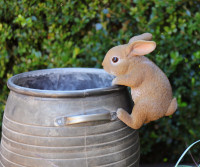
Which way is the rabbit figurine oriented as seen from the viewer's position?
to the viewer's left
